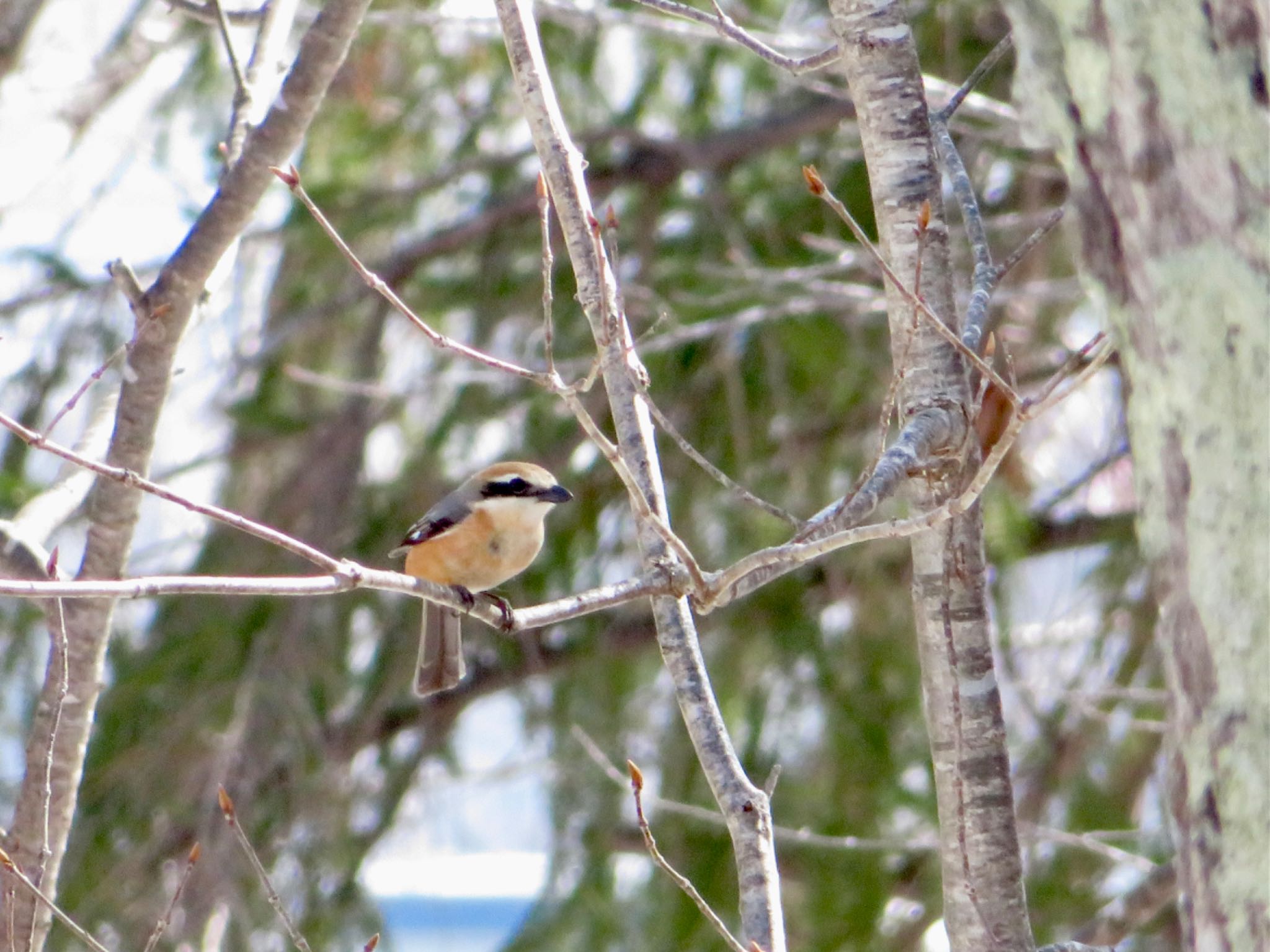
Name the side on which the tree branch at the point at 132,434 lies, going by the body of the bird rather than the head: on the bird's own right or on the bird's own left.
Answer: on the bird's own right

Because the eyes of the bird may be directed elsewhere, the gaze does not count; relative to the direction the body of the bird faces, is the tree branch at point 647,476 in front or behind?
in front

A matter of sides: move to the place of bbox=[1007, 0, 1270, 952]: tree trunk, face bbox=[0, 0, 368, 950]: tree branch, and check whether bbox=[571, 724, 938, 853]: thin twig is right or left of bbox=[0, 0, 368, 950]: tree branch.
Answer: right

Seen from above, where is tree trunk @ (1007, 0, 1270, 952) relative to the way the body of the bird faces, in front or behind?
in front

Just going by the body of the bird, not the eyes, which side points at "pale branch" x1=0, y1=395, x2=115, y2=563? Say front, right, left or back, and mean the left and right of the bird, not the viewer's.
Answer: right

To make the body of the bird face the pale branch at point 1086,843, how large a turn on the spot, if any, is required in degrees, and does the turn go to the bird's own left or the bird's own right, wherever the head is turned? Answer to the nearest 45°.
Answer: approximately 45° to the bird's own left

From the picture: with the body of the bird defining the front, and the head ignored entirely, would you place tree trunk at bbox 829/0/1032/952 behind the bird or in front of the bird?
in front
